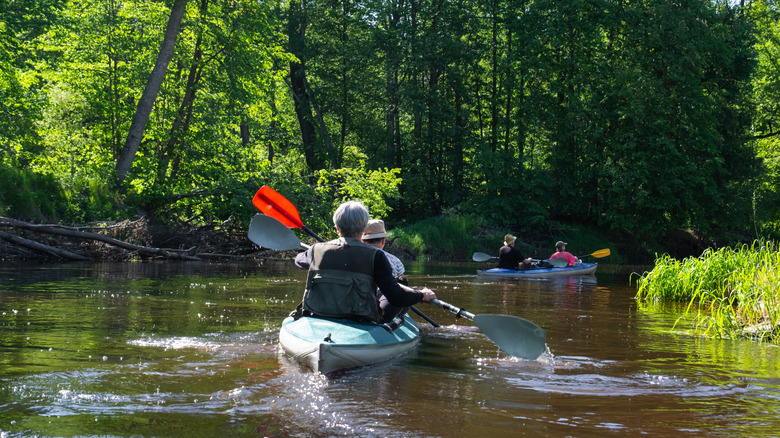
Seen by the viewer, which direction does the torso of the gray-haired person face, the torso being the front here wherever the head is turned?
away from the camera

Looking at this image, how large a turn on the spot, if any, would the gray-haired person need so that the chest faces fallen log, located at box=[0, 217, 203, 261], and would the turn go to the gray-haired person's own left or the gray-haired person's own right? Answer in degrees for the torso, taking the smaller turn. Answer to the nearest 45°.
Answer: approximately 45° to the gray-haired person's own left

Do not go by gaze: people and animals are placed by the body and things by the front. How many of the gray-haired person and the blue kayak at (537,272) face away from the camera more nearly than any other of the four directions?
1

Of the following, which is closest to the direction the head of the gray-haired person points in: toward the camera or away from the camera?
away from the camera

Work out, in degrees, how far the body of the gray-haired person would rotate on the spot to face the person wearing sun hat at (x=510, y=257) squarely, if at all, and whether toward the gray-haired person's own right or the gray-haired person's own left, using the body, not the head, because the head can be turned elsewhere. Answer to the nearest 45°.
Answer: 0° — they already face them

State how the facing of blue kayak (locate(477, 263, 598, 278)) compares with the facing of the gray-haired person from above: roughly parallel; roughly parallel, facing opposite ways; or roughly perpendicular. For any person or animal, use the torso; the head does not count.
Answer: roughly perpendicular
